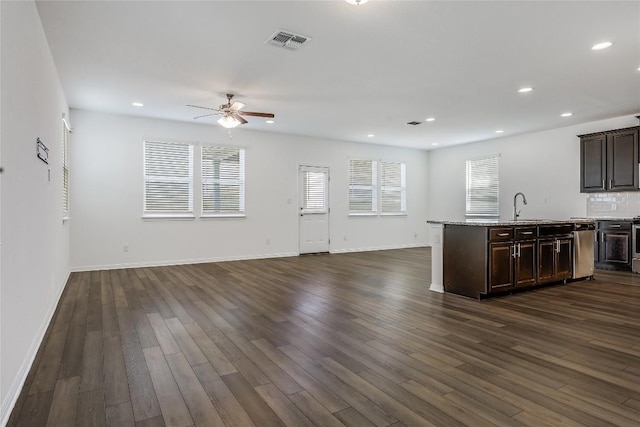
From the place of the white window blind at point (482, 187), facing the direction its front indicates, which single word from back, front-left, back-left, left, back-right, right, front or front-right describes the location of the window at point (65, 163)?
front

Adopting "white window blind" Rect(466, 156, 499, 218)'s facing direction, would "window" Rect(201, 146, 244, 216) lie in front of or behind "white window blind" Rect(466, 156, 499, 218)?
in front

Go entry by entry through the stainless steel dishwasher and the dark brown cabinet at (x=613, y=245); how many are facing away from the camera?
0

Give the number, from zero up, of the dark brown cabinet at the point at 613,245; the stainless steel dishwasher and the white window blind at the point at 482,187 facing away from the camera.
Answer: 0

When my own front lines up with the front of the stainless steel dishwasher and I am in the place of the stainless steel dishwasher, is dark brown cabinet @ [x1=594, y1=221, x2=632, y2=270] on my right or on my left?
on my left

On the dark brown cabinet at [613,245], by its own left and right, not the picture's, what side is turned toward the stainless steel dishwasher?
front

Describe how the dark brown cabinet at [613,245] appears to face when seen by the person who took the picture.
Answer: facing the viewer

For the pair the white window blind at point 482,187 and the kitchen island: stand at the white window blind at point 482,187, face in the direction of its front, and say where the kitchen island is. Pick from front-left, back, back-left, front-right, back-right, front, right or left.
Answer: front-left

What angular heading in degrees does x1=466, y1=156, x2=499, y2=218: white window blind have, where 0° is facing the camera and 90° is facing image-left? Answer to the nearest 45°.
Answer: approximately 45°

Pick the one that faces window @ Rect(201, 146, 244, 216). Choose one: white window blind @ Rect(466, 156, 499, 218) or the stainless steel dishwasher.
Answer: the white window blind

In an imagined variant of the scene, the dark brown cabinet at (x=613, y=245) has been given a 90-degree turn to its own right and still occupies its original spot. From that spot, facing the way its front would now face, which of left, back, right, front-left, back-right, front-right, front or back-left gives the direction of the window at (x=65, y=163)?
front-left

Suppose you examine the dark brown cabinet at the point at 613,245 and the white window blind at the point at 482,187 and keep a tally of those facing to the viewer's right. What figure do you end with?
0

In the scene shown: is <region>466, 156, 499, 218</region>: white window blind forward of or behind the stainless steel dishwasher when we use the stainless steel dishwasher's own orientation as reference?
behind
